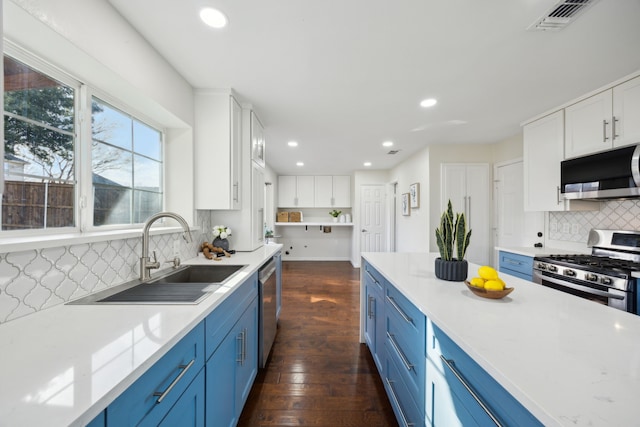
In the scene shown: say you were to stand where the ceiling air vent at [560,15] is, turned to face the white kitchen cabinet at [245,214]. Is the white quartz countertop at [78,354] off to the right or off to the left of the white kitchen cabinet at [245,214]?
left

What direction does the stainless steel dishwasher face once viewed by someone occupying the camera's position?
facing to the right of the viewer

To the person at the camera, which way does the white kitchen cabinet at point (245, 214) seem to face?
facing to the right of the viewer

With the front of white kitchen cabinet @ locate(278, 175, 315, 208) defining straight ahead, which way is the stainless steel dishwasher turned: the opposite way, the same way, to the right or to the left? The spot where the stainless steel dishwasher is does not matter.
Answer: to the left

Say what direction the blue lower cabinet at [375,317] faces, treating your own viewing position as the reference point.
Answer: facing to the left of the viewer

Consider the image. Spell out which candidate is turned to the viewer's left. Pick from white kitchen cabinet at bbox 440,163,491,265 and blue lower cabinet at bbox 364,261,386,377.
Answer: the blue lower cabinet

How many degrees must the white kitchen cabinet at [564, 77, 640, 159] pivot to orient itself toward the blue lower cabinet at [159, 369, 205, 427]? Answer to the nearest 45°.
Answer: approximately 45° to its left

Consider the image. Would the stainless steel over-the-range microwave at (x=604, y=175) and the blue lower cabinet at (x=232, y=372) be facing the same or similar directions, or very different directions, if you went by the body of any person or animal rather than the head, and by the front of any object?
very different directions

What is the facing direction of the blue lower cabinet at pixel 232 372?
to the viewer's right

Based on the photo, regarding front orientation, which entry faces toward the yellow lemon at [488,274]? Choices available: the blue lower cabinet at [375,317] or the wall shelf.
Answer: the wall shelf

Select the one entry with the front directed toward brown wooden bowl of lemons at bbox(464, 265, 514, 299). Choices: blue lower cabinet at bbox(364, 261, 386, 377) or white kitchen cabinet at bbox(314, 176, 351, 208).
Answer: the white kitchen cabinet

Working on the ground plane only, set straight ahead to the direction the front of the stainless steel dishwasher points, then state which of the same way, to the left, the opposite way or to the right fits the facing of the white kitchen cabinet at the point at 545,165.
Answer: the opposite way

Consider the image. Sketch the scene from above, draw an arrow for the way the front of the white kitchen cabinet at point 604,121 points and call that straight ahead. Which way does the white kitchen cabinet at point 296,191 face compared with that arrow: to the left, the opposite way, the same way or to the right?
to the left

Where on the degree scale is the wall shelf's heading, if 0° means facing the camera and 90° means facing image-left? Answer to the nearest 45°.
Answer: approximately 0°
